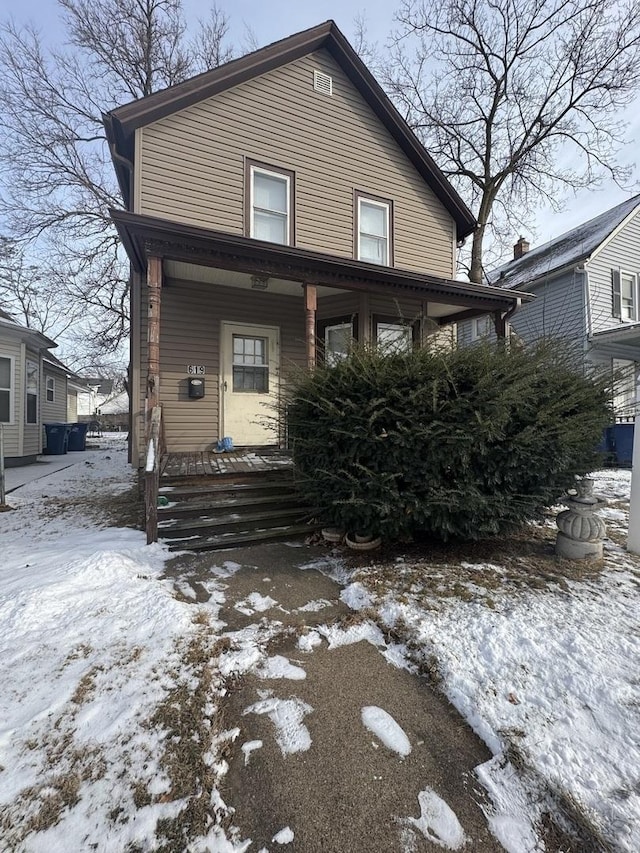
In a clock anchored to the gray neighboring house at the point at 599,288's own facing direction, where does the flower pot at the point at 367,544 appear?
The flower pot is roughly at 2 o'clock from the gray neighboring house.

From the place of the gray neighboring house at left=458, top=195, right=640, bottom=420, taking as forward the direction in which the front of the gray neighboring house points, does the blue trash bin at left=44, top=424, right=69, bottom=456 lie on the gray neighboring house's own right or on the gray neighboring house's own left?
on the gray neighboring house's own right

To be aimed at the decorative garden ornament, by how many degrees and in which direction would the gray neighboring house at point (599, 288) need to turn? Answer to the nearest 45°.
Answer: approximately 45° to its right

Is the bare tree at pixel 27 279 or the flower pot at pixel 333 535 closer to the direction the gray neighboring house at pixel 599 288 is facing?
the flower pot

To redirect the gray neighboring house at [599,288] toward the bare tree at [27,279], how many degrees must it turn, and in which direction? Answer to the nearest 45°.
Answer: approximately 90° to its right

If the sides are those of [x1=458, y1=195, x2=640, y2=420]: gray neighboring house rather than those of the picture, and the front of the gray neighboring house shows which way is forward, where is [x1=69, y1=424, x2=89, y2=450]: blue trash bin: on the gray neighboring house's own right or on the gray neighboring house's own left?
on the gray neighboring house's own right

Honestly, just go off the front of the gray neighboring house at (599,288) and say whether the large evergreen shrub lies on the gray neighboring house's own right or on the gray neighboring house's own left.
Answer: on the gray neighboring house's own right

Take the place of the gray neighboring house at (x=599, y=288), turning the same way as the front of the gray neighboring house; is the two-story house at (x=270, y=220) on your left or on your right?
on your right

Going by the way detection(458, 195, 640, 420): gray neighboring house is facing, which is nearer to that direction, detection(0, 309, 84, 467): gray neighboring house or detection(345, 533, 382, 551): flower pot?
the flower pot

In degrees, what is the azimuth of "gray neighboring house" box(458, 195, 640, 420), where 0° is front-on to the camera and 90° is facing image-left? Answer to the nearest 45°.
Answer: approximately 315°

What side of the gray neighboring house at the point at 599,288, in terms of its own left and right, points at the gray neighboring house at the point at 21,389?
right

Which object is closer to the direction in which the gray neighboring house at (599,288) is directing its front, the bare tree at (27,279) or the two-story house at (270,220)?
the two-story house

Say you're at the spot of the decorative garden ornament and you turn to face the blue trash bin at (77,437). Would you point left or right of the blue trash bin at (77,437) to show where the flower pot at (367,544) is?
left

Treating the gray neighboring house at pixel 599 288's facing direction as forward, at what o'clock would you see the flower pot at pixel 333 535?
The flower pot is roughly at 2 o'clock from the gray neighboring house.
